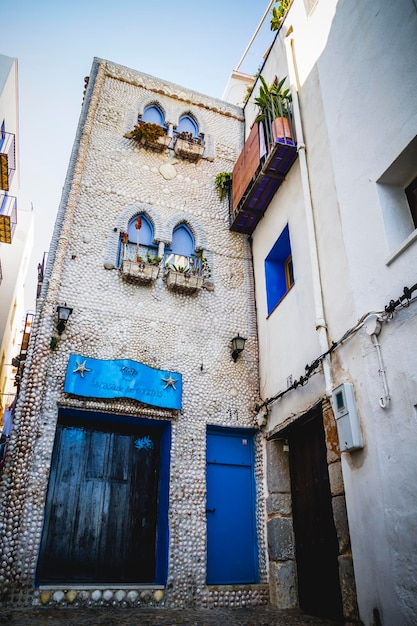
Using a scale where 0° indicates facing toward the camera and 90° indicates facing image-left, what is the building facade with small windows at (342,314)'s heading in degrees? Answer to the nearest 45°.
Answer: approximately 45°
